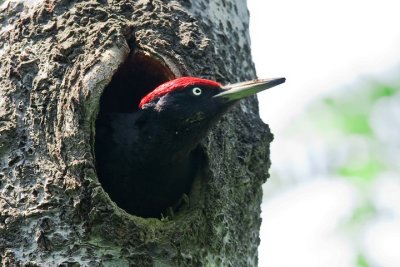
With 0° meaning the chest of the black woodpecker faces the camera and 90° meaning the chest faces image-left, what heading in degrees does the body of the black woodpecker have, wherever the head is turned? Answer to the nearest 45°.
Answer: approximately 270°
